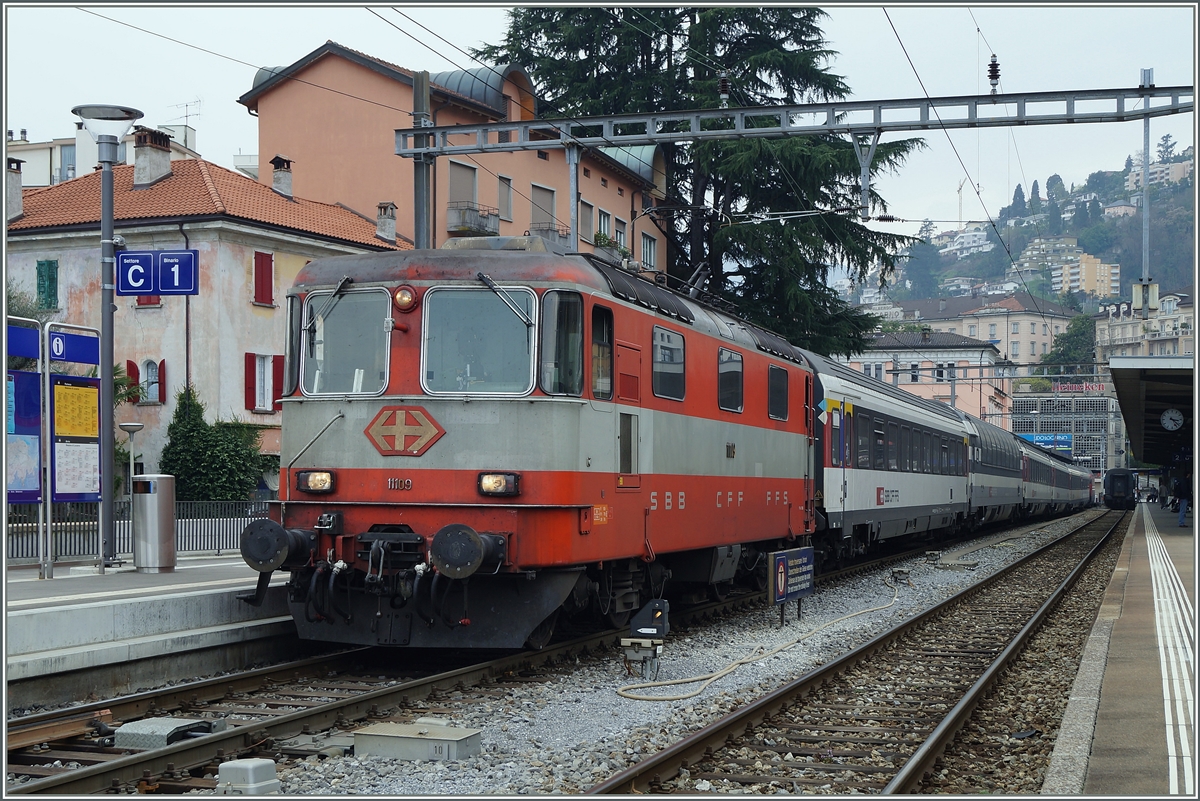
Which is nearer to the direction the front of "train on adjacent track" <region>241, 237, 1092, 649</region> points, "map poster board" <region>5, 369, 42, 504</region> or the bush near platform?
the map poster board

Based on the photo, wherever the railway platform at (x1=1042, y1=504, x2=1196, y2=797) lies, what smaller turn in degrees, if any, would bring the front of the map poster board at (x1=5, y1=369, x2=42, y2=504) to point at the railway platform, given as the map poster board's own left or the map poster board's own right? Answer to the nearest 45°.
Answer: approximately 45° to the map poster board's own left

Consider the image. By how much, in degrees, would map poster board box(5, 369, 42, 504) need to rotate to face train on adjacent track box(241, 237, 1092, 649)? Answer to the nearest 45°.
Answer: approximately 45° to its left

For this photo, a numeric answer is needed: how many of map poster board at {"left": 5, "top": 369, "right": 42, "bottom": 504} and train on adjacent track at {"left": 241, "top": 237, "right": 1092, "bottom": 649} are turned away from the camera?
0
